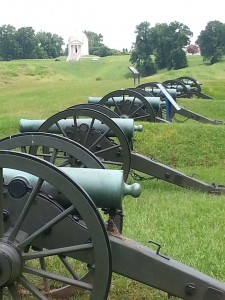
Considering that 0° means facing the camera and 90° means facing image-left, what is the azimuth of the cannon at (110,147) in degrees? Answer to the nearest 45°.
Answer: approximately 90°

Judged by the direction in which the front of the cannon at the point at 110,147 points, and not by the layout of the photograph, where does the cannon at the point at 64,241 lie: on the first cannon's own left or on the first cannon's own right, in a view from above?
on the first cannon's own left

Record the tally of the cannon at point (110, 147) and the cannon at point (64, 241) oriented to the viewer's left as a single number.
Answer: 2

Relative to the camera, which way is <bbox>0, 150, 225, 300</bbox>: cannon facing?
to the viewer's left

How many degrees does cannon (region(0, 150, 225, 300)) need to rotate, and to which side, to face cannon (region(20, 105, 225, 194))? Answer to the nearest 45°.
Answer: approximately 90° to its right
